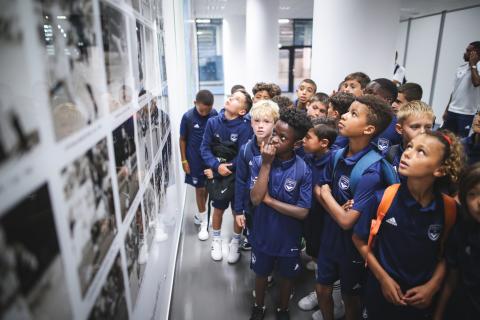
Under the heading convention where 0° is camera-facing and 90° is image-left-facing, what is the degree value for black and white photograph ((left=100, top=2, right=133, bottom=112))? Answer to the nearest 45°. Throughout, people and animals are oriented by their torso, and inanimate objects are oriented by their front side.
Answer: approximately 315°

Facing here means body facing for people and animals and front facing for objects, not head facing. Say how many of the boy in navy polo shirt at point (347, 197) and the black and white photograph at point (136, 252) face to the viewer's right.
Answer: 1

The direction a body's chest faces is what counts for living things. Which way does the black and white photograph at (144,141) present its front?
to the viewer's right

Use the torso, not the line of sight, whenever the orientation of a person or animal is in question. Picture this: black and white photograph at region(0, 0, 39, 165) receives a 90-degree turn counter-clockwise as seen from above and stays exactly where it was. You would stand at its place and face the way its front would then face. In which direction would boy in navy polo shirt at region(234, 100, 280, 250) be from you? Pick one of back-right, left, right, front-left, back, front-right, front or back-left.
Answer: front

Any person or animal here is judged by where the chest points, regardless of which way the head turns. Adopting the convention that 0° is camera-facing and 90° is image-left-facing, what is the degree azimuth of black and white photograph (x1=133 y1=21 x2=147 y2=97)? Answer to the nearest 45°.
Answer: approximately 270°

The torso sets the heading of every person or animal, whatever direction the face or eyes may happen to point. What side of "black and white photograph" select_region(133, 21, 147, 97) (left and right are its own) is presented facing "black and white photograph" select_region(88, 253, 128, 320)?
right
